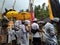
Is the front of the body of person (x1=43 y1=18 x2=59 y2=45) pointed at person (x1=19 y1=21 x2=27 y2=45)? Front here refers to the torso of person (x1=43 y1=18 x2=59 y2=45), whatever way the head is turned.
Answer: no
